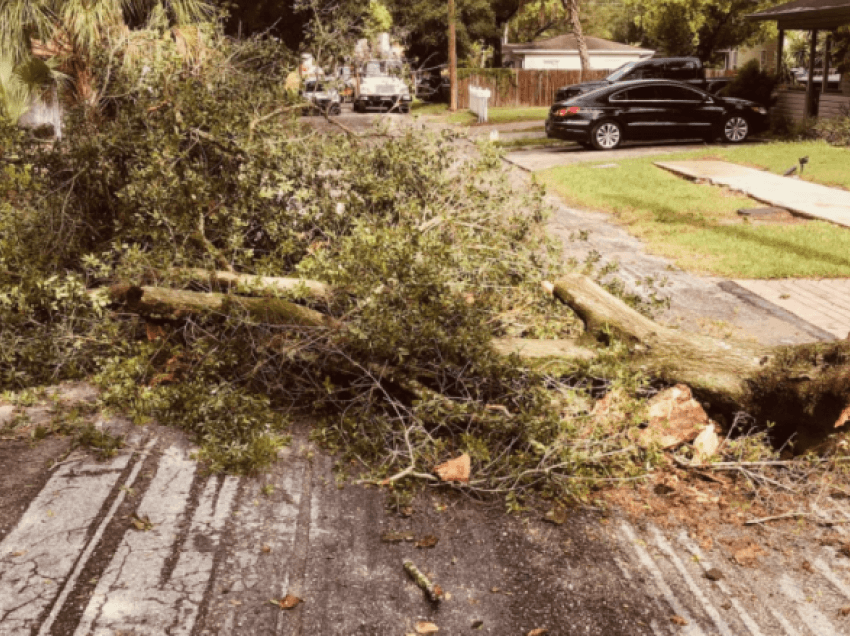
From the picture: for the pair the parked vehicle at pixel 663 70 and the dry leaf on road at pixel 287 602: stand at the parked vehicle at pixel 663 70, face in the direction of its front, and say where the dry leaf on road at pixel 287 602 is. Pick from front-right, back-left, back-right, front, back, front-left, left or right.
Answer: left

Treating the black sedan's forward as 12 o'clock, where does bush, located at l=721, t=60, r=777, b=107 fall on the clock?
The bush is roughly at 10 o'clock from the black sedan.

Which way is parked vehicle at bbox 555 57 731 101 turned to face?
to the viewer's left

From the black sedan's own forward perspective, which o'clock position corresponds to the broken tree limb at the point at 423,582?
The broken tree limb is roughly at 3 o'clock from the black sedan.

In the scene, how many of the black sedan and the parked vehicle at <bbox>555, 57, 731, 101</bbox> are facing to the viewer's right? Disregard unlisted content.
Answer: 1

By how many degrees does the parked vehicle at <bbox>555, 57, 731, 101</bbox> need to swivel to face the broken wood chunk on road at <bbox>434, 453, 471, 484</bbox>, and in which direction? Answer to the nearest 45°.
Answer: approximately 90° to its left

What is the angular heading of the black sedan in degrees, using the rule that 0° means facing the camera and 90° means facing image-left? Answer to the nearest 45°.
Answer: approximately 270°

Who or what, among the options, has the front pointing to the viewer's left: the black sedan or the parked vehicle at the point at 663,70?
the parked vehicle

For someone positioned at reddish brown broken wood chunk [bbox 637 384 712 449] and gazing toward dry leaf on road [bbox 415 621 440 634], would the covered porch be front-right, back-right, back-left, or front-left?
back-right

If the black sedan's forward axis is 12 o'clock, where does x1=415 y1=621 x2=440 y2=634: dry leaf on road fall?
The dry leaf on road is roughly at 3 o'clock from the black sedan.

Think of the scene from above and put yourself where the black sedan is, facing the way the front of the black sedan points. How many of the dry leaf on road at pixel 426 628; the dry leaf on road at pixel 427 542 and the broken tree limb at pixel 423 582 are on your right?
3

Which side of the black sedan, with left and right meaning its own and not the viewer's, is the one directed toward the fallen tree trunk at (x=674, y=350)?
right

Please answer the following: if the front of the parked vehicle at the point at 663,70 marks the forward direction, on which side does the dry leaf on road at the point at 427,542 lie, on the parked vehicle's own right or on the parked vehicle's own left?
on the parked vehicle's own left

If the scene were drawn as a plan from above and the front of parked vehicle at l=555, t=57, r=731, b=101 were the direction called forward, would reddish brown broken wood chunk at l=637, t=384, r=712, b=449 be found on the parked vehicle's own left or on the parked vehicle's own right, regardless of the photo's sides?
on the parked vehicle's own left

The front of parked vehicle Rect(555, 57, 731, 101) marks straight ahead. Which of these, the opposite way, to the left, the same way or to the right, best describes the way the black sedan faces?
the opposite way

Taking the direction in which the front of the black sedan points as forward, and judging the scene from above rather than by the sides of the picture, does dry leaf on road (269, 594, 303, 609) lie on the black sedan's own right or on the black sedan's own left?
on the black sedan's own right
